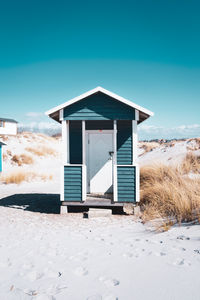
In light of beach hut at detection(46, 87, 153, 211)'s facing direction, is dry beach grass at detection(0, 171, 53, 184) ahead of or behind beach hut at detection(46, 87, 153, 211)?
behind

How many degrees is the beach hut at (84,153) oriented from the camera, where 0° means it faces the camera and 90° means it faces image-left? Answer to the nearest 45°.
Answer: approximately 0°

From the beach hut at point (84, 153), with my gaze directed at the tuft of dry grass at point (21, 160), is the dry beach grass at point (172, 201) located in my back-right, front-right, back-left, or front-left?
back-right

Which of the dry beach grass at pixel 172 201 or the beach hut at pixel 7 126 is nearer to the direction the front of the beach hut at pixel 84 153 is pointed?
the dry beach grass

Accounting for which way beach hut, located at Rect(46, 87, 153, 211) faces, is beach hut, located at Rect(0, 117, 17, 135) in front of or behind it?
behind

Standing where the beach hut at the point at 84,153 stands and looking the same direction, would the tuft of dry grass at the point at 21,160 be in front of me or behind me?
behind

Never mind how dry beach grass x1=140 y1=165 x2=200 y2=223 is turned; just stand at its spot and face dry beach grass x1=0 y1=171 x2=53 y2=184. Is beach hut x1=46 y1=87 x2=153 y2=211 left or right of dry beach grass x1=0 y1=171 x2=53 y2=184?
left
